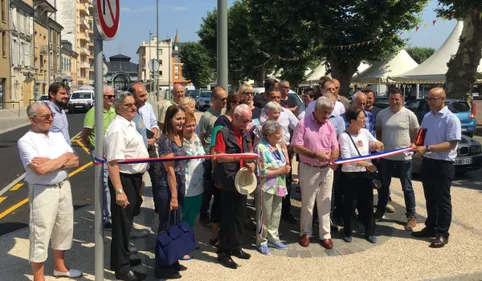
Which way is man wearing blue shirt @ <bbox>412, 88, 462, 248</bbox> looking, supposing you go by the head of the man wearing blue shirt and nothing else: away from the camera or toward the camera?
toward the camera

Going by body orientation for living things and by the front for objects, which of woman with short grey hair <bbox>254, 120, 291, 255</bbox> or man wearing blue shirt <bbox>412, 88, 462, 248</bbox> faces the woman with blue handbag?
the man wearing blue shirt

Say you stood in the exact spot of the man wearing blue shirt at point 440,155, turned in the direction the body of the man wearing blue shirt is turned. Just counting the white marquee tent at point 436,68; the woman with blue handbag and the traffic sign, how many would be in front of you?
2

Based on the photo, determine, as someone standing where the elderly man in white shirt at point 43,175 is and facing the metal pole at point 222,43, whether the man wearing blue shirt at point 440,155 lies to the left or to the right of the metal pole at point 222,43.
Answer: right

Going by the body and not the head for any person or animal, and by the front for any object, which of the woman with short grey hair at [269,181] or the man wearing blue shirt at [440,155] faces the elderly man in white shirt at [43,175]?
the man wearing blue shirt

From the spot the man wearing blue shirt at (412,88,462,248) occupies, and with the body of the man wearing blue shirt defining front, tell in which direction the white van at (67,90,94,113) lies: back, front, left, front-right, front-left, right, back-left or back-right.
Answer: right

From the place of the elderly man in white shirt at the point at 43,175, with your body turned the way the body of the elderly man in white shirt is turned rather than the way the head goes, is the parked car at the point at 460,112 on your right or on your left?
on your left

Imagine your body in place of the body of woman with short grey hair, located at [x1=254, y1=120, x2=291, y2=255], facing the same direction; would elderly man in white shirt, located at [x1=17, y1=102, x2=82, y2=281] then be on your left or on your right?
on your right

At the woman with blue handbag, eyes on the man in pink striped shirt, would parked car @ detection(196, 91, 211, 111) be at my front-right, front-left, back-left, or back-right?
front-left

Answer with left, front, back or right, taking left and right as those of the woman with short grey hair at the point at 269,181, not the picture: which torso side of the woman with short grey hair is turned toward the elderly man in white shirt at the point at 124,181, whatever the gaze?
right

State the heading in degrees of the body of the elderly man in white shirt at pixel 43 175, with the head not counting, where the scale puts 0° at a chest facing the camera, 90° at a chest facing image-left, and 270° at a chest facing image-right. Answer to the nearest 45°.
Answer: approximately 315°

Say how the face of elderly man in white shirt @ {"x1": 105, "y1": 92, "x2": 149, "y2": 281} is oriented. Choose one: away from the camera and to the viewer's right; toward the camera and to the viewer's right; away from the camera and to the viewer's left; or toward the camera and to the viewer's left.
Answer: toward the camera and to the viewer's right

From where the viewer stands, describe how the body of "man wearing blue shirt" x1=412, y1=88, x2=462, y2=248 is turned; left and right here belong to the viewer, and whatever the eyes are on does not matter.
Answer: facing the viewer and to the left of the viewer

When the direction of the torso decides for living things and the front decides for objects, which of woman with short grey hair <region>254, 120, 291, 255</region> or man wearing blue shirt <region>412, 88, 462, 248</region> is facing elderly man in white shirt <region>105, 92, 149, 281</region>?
the man wearing blue shirt
